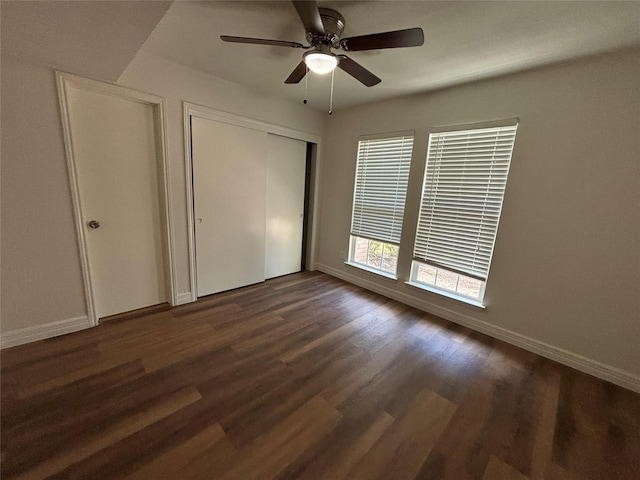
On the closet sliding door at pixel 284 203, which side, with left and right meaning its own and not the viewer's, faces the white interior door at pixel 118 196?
right

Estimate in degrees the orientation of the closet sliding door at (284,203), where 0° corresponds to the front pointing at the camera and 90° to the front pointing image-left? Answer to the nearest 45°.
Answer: approximately 315°

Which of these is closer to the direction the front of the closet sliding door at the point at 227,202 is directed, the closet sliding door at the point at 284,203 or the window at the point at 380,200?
the window

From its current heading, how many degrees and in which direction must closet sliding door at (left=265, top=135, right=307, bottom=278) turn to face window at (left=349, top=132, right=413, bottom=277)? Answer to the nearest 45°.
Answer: approximately 45° to its left

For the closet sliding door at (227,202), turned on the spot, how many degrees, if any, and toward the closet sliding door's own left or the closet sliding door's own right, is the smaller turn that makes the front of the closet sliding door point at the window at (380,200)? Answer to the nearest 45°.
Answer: approximately 45° to the closet sliding door's own left

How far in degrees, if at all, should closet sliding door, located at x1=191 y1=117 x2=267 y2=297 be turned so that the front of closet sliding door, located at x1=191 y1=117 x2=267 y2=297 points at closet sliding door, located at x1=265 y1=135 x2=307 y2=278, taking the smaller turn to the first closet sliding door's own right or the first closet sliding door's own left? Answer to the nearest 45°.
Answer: approximately 90° to the first closet sliding door's own left

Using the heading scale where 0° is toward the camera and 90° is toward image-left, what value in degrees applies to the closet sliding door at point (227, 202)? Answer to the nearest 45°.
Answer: approximately 315°

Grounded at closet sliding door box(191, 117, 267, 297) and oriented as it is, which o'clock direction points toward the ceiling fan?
The ceiling fan is roughly at 1 o'clock from the closet sliding door.

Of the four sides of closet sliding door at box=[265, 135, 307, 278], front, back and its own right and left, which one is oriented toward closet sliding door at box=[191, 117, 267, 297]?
right

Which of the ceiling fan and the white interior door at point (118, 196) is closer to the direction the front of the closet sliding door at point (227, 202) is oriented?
the ceiling fan
